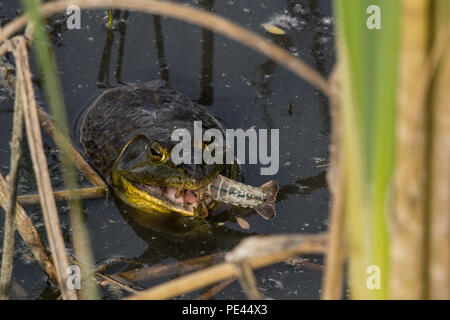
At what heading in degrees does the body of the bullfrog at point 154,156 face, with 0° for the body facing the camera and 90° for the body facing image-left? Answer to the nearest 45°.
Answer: approximately 315°

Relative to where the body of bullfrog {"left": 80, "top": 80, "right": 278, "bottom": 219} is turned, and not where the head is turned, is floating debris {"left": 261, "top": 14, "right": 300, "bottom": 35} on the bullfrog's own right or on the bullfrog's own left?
on the bullfrog's own left

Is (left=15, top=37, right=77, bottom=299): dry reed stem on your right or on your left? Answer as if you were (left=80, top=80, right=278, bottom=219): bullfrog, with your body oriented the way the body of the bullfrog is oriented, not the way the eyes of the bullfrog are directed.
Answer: on your right

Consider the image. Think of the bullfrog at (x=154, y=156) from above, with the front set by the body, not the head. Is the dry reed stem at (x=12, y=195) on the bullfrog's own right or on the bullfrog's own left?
on the bullfrog's own right
